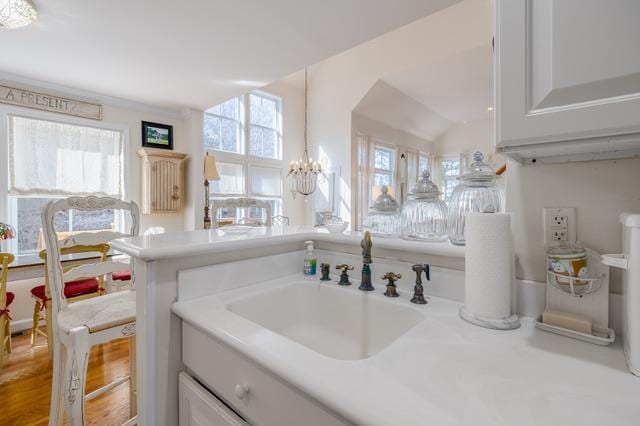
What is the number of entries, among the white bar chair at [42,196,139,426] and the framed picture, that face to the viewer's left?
0

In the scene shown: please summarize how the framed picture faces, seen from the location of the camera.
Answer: facing the viewer and to the right of the viewer

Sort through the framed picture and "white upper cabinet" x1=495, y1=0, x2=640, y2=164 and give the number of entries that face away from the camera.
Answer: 0

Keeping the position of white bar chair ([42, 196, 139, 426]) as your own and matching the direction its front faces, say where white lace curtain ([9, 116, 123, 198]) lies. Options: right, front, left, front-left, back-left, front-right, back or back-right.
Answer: back-left

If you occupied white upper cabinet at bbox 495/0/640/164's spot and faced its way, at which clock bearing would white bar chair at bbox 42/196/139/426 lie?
The white bar chair is roughly at 1 o'clock from the white upper cabinet.

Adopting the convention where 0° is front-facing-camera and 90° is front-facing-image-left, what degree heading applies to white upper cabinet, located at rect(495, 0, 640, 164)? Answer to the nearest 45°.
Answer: approximately 45°

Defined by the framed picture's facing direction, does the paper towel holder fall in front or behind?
in front
